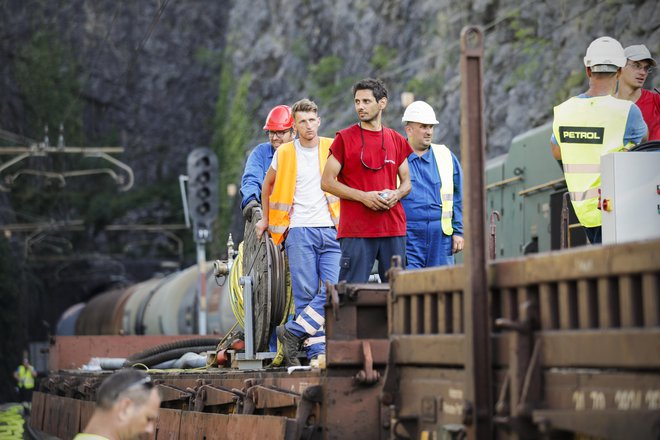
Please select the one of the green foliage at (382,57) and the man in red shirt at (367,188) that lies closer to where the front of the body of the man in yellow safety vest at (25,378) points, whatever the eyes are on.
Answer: the man in red shirt

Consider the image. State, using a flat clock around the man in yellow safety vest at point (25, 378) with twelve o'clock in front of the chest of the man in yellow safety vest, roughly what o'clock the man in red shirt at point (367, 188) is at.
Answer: The man in red shirt is roughly at 12 o'clock from the man in yellow safety vest.

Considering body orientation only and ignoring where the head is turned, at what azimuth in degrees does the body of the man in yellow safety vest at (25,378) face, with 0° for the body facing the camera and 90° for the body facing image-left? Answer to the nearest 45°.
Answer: approximately 0°

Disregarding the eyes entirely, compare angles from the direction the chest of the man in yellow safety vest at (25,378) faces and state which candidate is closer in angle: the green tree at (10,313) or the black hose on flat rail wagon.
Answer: the black hose on flat rail wagon

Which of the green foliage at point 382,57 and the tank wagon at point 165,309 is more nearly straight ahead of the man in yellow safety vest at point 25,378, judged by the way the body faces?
the tank wagon
